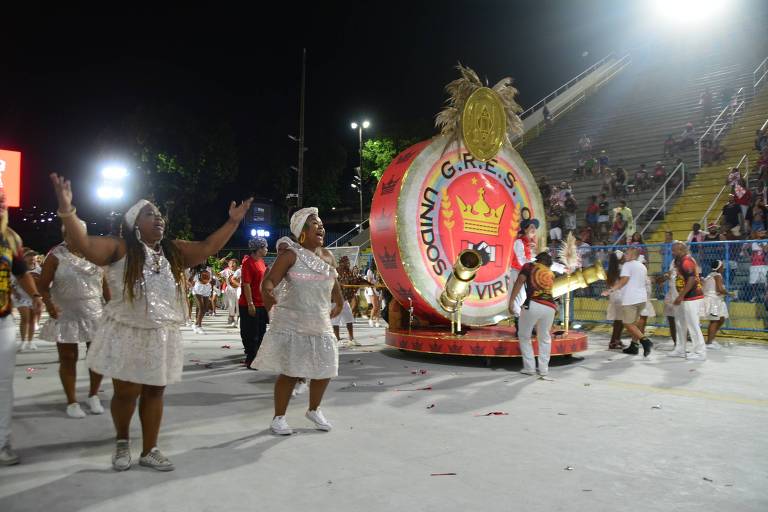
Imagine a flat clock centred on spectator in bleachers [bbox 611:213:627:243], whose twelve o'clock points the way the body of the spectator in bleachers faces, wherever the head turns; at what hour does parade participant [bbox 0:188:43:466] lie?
The parade participant is roughly at 11 o'clock from the spectator in bleachers.

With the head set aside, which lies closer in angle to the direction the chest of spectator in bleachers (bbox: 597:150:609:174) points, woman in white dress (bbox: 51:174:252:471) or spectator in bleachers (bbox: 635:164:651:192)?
the woman in white dress

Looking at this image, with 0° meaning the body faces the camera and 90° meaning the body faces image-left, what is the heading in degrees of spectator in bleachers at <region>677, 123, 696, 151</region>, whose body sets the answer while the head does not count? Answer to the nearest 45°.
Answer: approximately 45°

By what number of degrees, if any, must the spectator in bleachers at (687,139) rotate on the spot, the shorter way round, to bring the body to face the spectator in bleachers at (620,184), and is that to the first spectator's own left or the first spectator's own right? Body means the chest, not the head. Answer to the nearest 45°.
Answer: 0° — they already face them

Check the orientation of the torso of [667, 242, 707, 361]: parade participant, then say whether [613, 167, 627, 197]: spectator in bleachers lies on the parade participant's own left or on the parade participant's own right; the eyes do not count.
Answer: on the parade participant's own right

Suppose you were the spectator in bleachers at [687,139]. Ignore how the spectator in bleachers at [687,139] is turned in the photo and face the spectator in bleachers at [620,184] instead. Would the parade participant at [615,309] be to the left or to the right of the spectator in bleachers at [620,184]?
left

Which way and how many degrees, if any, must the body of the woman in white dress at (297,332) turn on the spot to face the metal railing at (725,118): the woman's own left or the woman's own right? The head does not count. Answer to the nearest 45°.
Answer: approximately 90° to the woman's own left
